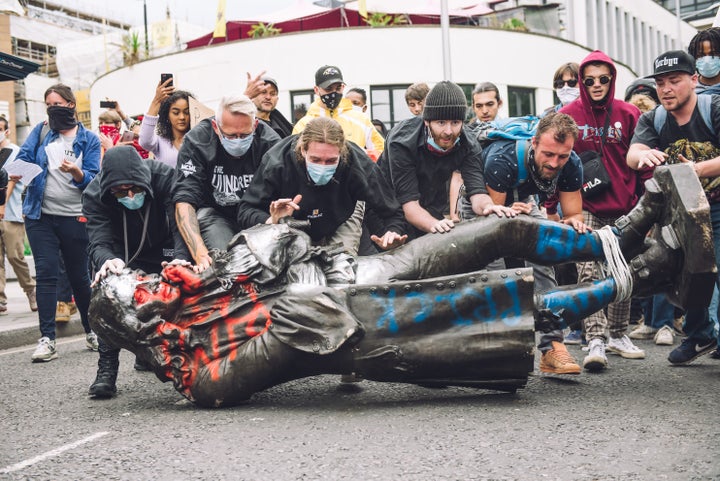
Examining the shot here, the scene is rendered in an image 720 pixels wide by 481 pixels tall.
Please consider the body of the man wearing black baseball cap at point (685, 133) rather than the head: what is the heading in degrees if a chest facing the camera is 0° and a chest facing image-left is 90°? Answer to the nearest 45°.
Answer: approximately 45°

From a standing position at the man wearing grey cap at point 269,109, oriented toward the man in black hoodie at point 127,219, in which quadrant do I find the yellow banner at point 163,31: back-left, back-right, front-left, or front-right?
back-right

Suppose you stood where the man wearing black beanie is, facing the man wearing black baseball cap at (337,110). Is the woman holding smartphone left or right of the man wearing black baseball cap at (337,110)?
left

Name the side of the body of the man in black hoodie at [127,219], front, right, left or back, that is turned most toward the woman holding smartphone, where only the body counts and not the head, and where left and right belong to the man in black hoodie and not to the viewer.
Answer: back

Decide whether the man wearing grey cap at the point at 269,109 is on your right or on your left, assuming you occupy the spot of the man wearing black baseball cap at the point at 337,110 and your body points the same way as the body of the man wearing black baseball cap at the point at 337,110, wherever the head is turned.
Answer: on your right

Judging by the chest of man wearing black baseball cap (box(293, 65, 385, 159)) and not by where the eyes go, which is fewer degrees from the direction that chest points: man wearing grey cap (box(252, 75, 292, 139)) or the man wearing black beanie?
the man wearing black beanie

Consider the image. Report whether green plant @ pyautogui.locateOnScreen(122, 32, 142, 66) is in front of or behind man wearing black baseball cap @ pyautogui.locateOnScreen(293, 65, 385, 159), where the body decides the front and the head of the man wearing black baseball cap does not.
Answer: behind

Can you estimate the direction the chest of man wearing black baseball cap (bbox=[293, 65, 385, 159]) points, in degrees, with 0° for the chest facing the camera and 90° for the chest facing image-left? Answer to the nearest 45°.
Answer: approximately 0°

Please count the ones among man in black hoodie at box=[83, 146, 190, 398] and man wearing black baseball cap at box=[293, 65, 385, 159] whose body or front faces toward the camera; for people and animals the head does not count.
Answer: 2

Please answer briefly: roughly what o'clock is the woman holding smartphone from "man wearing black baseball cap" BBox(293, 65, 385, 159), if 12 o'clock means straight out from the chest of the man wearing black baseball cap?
The woman holding smartphone is roughly at 2 o'clock from the man wearing black baseball cap.
